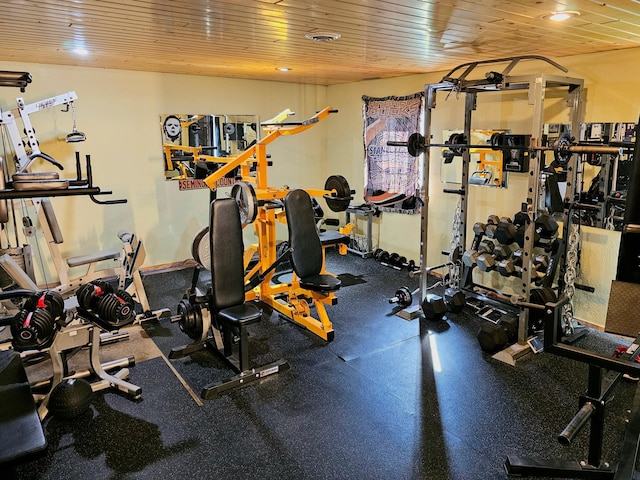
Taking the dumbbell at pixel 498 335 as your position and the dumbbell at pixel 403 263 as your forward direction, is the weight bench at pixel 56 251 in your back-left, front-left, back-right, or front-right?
front-left

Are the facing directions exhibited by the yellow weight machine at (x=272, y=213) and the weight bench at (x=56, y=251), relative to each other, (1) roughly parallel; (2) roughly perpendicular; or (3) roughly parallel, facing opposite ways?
roughly perpendicular

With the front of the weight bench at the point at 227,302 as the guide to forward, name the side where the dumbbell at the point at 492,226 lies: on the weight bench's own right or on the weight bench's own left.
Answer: on the weight bench's own left

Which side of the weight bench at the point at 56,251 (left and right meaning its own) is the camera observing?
right

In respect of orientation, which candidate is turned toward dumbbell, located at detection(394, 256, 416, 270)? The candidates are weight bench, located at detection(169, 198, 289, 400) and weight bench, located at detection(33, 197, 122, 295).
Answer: weight bench, located at detection(33, 197, 122, 295)

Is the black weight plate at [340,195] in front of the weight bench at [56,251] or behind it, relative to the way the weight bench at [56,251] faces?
in front

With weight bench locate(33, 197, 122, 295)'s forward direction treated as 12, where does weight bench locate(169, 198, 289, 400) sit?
weight bench locate(169, 198, 289, 400) is roughly at 2 o'clock from weight bench locate(33, 197, 122, 295).

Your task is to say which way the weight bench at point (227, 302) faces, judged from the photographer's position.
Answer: facing the viewer and to the right of the viewer

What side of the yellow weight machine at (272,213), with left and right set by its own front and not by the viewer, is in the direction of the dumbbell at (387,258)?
left

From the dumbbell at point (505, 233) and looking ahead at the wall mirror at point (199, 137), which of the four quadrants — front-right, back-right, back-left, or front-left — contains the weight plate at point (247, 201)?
front-left

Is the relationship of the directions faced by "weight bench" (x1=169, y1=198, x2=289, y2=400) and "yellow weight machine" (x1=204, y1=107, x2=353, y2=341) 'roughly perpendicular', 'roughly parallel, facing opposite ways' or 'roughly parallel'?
roughly parallel

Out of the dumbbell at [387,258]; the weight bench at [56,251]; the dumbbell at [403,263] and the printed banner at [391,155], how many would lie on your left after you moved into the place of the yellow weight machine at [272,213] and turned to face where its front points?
3

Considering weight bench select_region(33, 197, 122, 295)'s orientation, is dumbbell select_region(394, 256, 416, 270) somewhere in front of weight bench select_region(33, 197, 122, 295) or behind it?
in front

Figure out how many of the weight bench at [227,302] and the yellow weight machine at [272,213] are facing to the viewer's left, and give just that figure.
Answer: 0
